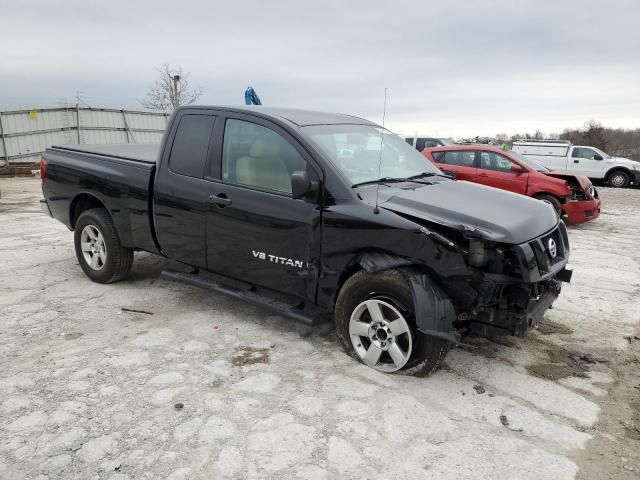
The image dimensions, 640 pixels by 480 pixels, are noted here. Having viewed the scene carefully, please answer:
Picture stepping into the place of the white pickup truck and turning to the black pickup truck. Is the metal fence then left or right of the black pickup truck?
right

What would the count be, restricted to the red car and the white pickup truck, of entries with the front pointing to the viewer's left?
0

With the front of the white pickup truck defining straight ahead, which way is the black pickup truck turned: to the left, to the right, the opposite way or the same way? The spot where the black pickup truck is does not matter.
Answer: the same way

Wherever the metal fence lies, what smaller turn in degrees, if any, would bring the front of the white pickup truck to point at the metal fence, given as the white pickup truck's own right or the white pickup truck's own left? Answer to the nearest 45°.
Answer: approximately 135° to the white pickup truck's own right

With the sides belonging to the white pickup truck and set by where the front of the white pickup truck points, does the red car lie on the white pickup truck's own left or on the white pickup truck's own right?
on the white pickup truck's own right

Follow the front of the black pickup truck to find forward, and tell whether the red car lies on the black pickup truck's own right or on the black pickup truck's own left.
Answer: on the black pickup truck's own left

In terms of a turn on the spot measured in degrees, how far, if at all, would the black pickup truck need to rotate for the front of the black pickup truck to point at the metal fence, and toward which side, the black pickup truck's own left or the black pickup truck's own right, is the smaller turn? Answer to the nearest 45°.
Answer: approximately 180°

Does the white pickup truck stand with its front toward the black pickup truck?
no

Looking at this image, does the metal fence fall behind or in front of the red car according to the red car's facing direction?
behind

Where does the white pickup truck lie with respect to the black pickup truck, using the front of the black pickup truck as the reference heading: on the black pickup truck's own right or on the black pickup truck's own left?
on the black pickup truck's own left

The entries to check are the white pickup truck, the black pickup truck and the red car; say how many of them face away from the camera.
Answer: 0

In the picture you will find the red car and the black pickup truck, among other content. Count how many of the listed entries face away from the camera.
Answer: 0

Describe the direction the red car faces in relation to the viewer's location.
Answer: facing the viewer and to the right of the viewer

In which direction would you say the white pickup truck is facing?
to the viewer's right

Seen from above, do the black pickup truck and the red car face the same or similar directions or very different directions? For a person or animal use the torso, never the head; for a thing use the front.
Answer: same or similar directions

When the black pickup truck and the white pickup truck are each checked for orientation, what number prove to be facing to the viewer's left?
0
